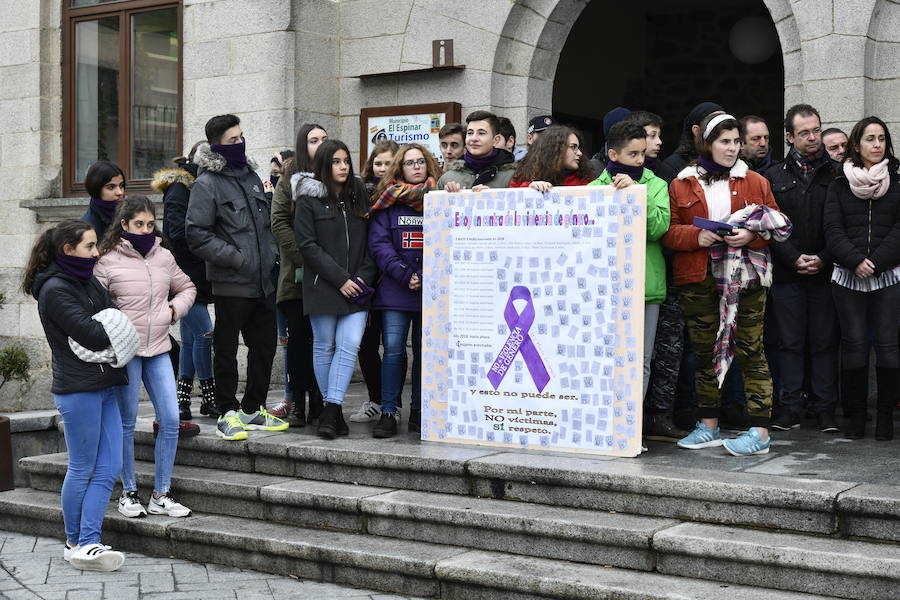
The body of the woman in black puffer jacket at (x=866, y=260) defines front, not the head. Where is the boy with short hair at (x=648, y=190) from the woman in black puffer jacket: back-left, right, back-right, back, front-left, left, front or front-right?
front-right

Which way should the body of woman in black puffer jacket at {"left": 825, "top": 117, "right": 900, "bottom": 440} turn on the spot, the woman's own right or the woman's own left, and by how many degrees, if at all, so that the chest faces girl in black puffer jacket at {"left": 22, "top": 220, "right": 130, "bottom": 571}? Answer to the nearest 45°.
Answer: approximately 45° to the woman's own right

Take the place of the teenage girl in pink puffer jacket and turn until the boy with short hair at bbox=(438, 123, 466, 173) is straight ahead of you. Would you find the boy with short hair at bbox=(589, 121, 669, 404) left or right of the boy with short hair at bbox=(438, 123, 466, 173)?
right

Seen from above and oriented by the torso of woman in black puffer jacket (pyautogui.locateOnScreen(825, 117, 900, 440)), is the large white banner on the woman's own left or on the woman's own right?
on the woman's own right

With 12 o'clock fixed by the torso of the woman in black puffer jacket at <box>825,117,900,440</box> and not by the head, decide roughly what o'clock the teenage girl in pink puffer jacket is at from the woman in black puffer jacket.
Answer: The teenage girl in pink puffer jacket is roughly at 2 o'clock from the woman in black puffer jacket.

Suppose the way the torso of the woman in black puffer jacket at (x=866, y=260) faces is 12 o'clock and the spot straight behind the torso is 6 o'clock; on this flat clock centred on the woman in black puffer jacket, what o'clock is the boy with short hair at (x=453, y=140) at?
The boy with short hair is roughly at 3 o'clock from the woman in black puffer jacket.

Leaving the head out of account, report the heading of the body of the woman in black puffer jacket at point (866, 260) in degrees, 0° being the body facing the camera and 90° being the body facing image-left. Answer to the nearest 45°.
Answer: approximately 0°

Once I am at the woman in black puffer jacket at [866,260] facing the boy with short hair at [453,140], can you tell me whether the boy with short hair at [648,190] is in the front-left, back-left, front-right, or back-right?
front-left
